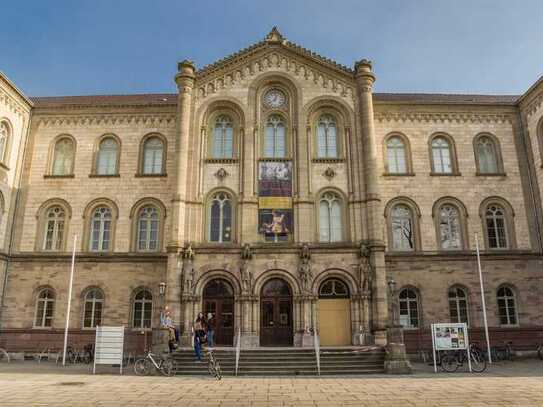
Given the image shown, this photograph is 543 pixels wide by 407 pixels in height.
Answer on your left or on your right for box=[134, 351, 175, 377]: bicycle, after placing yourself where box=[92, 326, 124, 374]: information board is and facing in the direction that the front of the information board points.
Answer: on your left

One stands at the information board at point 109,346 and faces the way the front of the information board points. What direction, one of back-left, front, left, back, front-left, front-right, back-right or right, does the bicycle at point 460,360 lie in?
left

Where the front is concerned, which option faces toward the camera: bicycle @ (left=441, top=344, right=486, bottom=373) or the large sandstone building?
the large sandstone building

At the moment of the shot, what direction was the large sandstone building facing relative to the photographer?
facing the viewer

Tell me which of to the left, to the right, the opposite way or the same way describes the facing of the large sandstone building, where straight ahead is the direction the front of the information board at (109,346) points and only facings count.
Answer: the same way

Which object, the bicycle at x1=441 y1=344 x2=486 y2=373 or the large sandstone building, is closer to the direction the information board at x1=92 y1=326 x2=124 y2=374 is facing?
the bicycle

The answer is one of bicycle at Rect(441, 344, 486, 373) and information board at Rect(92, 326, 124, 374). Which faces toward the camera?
the information board
